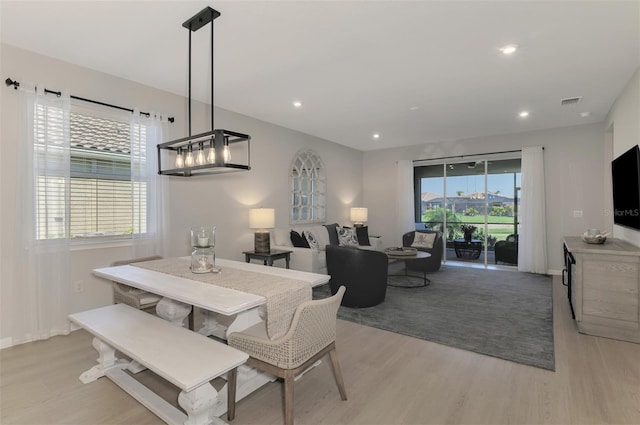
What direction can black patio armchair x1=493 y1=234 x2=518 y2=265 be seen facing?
to the viewer's left

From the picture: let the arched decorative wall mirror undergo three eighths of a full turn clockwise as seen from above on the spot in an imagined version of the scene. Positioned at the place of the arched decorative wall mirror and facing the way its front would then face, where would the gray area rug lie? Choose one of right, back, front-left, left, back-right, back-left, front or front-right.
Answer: back-left

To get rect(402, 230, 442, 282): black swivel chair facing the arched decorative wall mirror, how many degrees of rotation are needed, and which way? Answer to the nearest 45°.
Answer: approximately 45° to its right

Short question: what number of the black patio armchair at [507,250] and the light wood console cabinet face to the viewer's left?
2

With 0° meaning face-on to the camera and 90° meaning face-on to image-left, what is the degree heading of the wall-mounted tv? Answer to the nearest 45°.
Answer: approximately 90°

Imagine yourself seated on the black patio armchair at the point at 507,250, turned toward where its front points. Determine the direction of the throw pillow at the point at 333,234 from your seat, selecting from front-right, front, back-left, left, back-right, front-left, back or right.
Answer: front-left

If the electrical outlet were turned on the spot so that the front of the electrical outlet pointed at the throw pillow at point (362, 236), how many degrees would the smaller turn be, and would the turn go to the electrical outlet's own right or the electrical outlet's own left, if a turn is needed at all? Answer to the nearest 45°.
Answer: approximately 90° to the electrical outlet's own left

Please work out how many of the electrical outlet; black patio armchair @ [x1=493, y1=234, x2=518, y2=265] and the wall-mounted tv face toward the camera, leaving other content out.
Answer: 1

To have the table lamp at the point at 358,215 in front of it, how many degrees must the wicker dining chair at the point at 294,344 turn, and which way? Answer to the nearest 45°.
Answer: approximately 45° to its right

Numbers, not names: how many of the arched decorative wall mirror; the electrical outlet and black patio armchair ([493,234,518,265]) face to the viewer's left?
1

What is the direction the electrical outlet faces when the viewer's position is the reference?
facing the viewer

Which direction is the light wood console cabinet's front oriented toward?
to the viewer's left

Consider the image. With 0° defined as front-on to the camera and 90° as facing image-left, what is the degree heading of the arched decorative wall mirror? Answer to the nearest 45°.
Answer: approximately 315°
